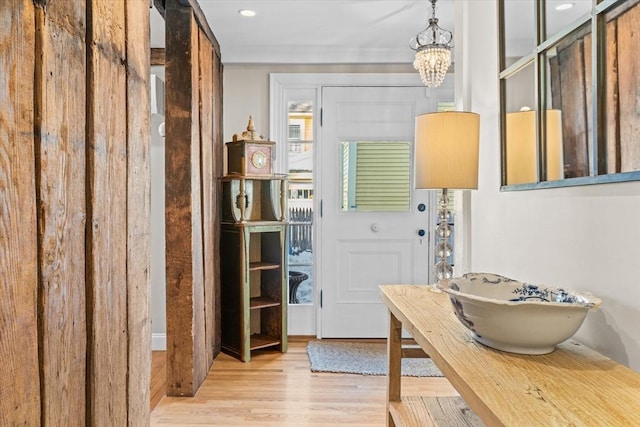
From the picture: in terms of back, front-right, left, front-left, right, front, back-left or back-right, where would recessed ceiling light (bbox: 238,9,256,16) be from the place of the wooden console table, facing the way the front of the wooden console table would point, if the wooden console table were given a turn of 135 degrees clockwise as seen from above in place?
front-left

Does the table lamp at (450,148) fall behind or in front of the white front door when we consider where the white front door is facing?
in front

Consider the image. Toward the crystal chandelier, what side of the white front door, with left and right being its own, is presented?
front

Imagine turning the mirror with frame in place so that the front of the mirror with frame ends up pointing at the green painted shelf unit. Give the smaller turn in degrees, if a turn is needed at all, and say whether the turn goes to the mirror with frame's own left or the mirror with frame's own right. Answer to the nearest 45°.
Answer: approximately 90° to the mirror with frame's own right

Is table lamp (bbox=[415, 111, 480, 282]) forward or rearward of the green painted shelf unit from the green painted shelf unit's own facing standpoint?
forward

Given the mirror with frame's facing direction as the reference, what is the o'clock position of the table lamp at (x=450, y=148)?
The table lamp is roughly at 3 o'clock from the mirror with frame.

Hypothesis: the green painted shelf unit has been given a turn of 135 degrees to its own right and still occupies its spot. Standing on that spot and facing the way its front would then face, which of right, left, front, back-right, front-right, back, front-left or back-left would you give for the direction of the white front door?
back

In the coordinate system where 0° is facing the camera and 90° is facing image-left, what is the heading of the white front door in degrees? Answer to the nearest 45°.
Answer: approximately 0°

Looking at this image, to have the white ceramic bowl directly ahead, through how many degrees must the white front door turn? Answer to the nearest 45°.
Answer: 0° — it already faces it

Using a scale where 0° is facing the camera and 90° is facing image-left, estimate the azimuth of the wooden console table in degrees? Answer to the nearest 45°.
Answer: approximately 45°

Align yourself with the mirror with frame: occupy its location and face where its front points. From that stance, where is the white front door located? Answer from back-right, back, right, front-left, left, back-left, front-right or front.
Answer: right
